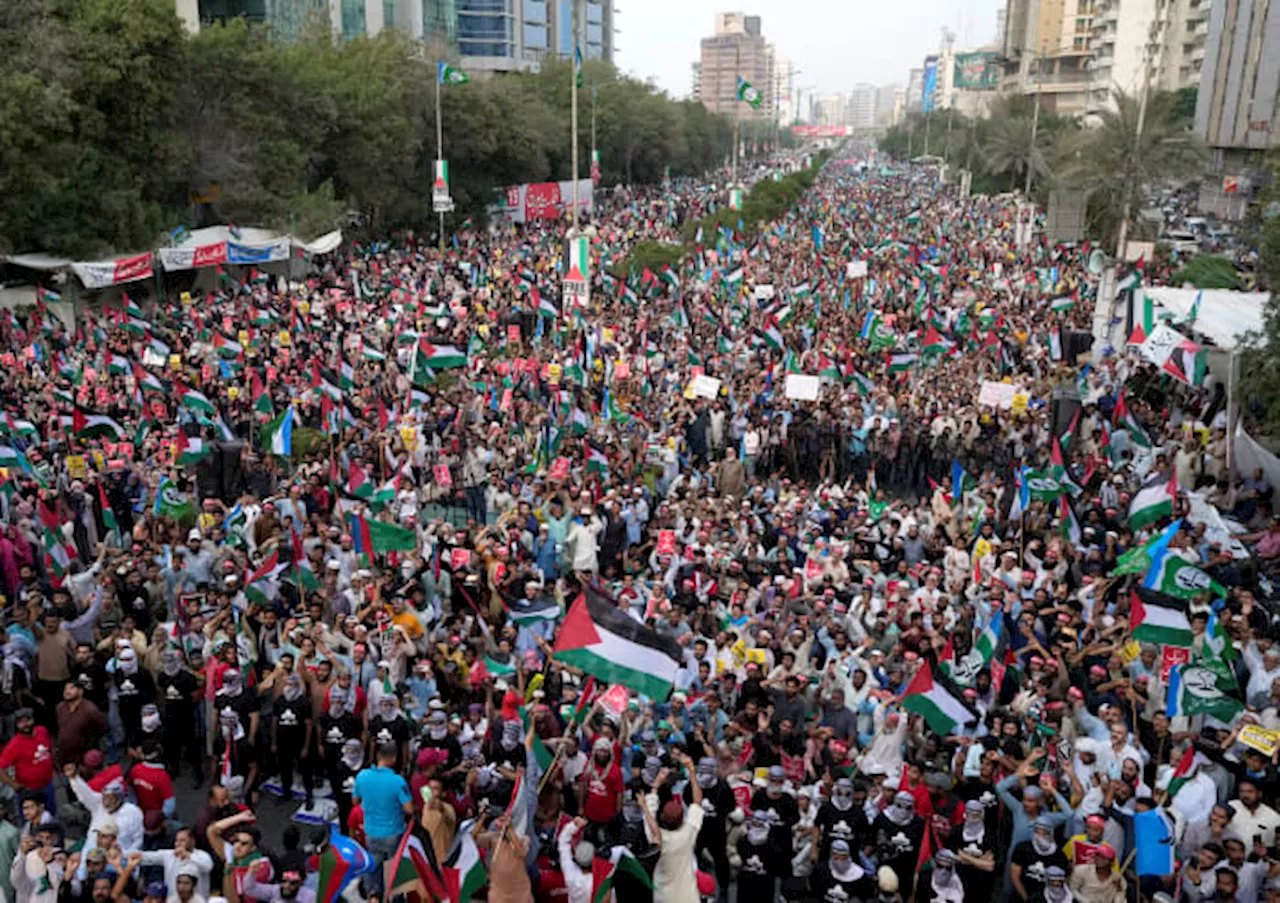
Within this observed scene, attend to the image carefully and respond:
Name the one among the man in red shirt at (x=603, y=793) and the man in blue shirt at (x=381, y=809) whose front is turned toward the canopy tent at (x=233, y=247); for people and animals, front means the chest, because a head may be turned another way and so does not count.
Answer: the man in blue shirt

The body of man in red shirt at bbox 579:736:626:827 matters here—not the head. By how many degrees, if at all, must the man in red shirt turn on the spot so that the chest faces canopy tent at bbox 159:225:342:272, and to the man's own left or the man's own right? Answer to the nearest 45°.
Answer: approximately 180°

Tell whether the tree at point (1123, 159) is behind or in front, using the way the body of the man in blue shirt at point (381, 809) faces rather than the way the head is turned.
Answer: in front

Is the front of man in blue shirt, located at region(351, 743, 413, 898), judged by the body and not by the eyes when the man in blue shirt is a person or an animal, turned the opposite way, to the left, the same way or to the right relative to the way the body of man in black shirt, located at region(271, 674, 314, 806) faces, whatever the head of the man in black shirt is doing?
the opposite way

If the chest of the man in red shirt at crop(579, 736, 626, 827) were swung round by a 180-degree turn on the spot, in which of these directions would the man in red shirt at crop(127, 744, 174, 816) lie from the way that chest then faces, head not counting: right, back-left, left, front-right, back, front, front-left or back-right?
left

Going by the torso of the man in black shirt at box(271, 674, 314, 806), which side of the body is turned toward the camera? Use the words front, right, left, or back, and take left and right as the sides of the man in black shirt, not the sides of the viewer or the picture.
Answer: front

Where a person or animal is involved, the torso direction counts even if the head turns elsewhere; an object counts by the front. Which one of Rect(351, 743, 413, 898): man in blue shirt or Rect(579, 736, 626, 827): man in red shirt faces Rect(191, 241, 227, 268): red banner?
the man in blue shirt

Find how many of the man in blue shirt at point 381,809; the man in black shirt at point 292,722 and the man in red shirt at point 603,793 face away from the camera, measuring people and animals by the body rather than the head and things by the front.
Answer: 1

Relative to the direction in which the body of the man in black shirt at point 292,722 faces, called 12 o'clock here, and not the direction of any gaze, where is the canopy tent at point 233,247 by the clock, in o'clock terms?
The canopy tent is roughly at 6 o'clock from the man in black shirt.

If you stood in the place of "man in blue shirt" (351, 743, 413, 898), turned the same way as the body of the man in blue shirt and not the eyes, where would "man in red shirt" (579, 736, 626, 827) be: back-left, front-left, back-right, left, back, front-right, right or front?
right

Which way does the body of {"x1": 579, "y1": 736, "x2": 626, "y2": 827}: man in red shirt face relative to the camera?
toward the camera

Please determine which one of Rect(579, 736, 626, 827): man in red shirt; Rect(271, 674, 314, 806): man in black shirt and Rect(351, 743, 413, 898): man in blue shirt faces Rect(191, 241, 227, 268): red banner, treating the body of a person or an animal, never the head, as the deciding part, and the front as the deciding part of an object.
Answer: the man in blue shirt

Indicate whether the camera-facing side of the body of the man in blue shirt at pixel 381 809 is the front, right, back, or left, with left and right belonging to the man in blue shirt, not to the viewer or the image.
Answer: back

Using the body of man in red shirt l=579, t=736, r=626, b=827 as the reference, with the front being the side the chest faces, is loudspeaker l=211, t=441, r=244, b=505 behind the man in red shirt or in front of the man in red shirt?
behind

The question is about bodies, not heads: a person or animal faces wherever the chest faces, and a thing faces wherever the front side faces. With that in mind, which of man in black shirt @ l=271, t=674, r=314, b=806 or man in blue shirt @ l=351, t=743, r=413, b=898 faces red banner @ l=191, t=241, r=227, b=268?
the man in blue shirt
